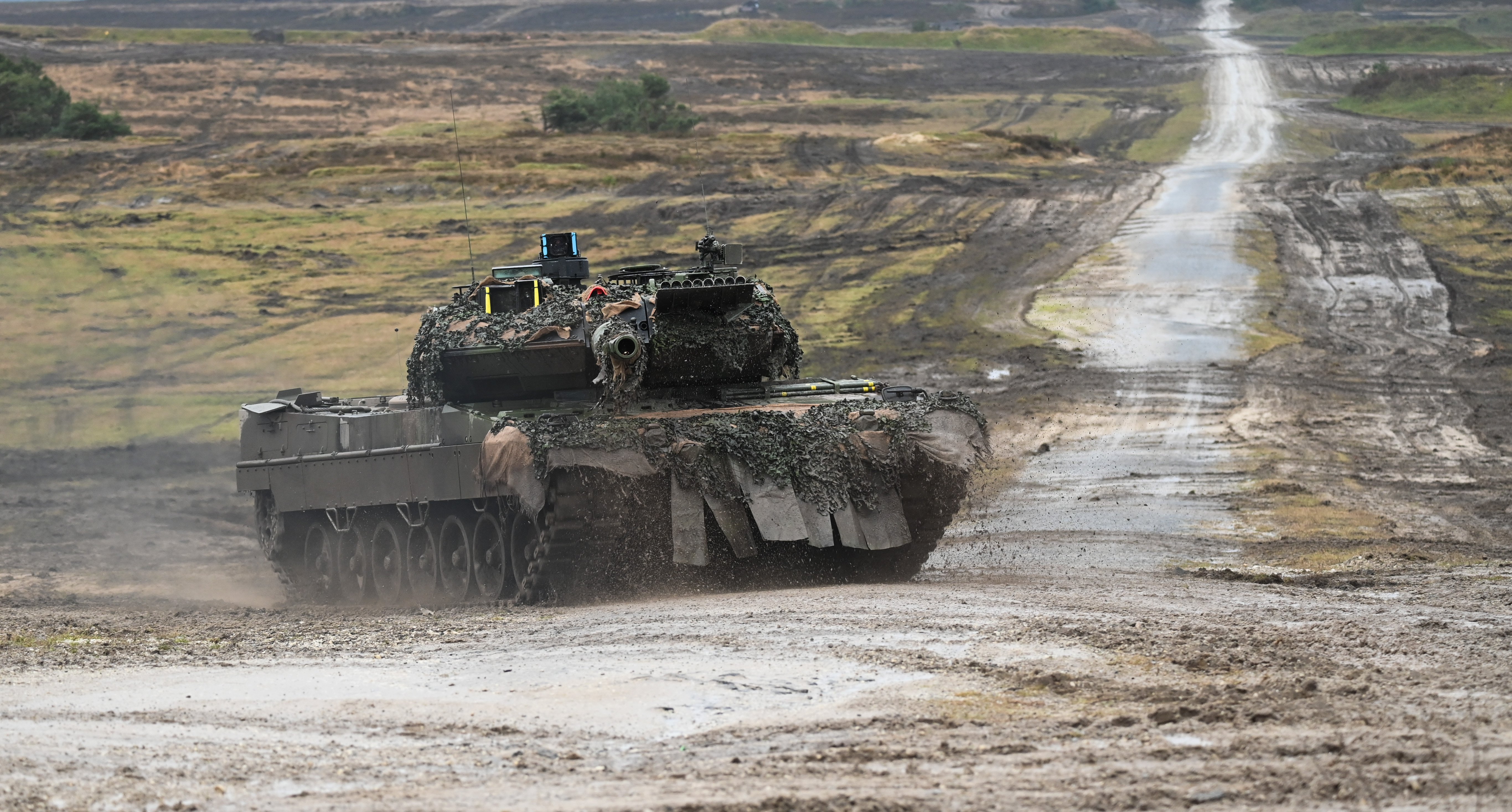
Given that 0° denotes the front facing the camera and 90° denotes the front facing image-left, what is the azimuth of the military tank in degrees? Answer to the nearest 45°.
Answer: approximately 315°
